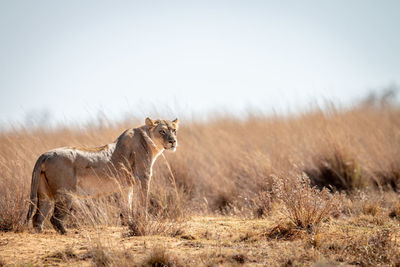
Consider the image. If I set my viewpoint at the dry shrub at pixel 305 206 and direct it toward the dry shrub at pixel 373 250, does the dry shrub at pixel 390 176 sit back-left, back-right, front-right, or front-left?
back-left

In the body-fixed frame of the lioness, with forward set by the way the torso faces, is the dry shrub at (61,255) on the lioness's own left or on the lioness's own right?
on the lioness's own right

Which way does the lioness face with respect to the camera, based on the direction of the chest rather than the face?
to the viewer's right

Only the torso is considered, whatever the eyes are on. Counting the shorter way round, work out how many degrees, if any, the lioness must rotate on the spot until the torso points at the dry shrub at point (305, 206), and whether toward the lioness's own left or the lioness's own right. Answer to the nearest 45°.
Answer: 0° — it already faces it
